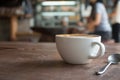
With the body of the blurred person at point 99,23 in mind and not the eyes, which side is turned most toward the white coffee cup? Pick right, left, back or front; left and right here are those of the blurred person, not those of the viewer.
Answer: left

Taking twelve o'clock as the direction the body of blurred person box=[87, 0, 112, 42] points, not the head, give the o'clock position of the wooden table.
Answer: The wooden table is roughly at 9 o'clock from the blurred person.

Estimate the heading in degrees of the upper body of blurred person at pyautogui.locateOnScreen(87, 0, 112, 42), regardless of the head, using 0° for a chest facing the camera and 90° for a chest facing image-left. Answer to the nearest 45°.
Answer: approximately 90°
